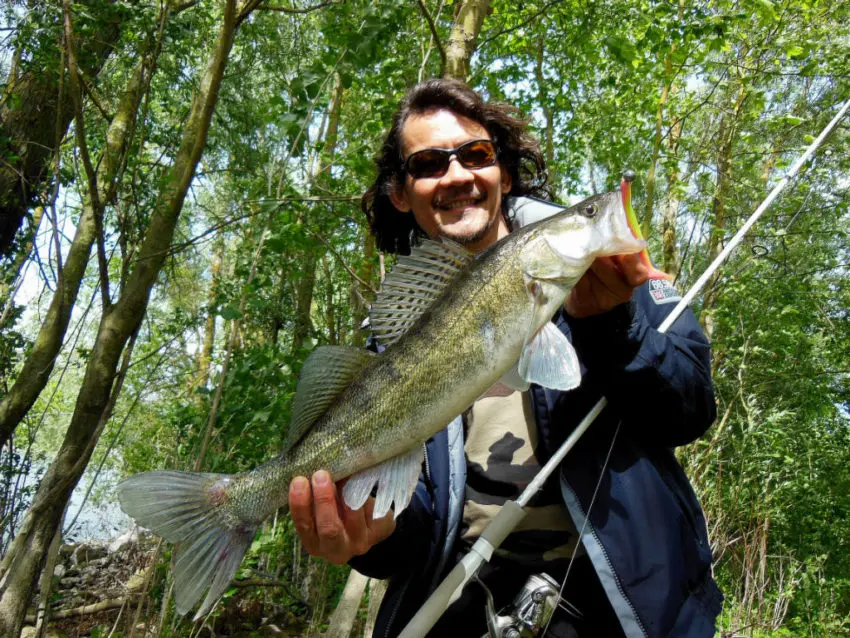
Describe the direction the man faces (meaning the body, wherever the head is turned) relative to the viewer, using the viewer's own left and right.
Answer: facing the viewer

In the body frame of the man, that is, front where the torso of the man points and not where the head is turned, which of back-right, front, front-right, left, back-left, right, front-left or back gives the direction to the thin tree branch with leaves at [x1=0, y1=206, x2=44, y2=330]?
back-right

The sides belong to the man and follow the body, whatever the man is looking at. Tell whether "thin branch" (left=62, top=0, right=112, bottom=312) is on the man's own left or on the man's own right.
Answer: on the man's own right

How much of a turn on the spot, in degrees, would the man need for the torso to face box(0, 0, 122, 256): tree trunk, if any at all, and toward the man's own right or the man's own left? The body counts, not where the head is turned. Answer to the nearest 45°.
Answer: approximately 135° to the man's own right

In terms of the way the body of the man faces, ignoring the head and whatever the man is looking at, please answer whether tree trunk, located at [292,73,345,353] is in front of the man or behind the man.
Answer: behind

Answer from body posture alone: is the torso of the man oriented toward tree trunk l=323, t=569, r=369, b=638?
no

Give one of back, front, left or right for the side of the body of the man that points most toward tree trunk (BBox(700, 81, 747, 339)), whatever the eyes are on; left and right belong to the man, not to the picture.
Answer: back

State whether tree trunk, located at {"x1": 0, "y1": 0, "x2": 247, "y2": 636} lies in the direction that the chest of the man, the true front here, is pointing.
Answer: no

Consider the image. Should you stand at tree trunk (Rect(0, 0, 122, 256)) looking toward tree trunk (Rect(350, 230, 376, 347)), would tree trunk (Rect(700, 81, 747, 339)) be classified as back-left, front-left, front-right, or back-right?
front-right

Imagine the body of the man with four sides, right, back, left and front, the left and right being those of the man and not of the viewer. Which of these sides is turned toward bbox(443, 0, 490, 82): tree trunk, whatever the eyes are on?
back
